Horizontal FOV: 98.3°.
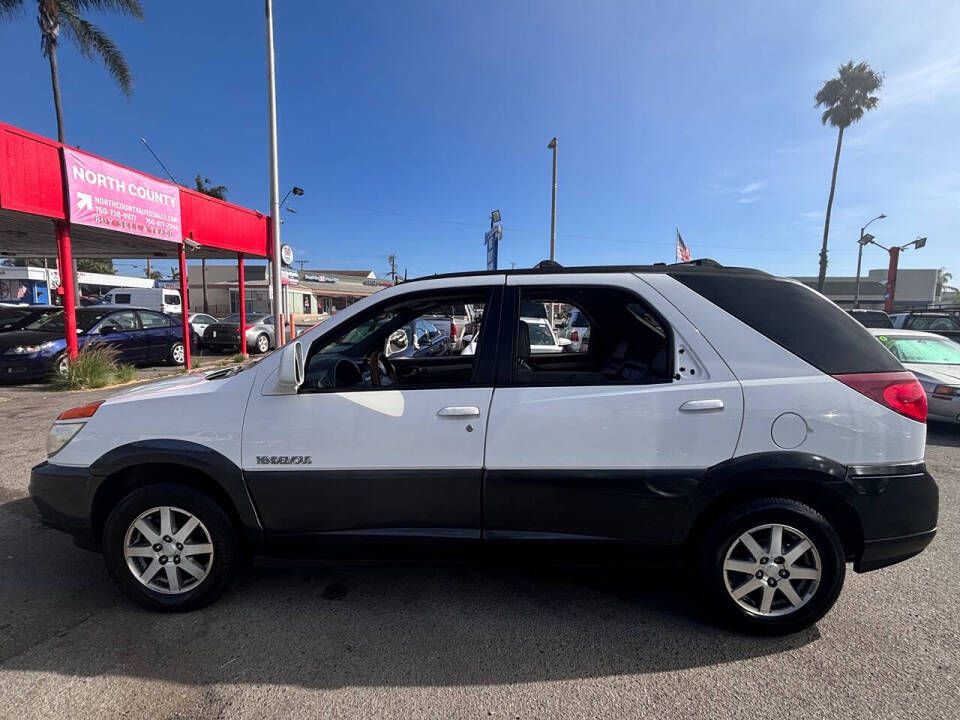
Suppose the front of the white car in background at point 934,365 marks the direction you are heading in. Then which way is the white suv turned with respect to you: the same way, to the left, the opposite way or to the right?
to the right

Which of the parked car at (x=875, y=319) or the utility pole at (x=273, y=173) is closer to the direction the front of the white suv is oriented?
the utility pole

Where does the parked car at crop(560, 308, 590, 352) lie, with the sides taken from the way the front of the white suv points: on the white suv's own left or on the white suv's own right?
on the white suv's own right

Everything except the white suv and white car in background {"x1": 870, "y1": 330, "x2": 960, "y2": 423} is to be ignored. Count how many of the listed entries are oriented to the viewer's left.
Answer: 1

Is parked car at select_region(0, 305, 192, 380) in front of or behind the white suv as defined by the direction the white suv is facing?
in front

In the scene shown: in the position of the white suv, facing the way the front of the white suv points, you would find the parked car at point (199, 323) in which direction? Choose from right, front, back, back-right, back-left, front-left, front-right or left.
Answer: front-right

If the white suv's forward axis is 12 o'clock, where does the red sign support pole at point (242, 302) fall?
The red sign support pole is roughly at 2 o'clock from the white suv.

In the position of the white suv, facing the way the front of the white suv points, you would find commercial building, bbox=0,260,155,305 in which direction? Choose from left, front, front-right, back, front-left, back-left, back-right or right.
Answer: front-right

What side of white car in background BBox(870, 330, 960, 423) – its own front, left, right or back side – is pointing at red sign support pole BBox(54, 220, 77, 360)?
right

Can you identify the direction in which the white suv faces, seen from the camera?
facing to the left of the viewer

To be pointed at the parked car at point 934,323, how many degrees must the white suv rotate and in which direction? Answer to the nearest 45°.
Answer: approximately 135° to its right

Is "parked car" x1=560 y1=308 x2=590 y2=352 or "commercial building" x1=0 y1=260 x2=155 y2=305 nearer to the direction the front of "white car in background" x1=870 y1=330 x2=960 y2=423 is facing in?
the parked car

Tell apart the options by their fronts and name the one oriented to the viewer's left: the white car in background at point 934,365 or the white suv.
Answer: the white suv
